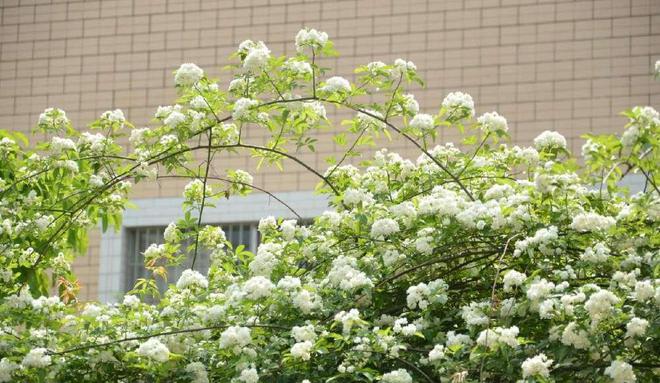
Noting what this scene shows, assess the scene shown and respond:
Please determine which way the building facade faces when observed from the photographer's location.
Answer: facing the viewer

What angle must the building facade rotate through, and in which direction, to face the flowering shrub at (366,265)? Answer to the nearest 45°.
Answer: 0° — it already faces it
